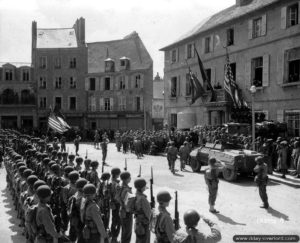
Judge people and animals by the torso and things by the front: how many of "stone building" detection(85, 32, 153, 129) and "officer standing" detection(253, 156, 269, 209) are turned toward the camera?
1

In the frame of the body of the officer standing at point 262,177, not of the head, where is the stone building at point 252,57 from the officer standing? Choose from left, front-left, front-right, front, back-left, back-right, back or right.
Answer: right

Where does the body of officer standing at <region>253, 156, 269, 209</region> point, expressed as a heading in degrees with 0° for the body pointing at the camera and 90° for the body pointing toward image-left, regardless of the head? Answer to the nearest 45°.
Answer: approximately 90°

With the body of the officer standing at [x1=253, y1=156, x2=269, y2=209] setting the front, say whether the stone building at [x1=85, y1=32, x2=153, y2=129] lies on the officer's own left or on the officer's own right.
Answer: on the officer's own right

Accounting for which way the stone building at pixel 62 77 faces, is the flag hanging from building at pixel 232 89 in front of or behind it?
in front

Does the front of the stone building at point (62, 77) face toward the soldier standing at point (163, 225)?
yes

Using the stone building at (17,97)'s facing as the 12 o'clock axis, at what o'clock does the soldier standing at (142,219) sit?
The soldier standing is roughly at 12 o'clock from the stone building.

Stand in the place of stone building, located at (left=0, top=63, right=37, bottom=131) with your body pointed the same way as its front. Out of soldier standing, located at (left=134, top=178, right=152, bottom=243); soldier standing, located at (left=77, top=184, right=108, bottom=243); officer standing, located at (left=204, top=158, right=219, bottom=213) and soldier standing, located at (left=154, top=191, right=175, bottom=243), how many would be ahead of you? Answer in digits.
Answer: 4

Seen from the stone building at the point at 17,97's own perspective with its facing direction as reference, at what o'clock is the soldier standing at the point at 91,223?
The soldier standing is roughly at 12 o'clock from the stone building.

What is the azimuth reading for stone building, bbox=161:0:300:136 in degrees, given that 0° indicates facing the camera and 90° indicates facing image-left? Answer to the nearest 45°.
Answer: approximately 45°
